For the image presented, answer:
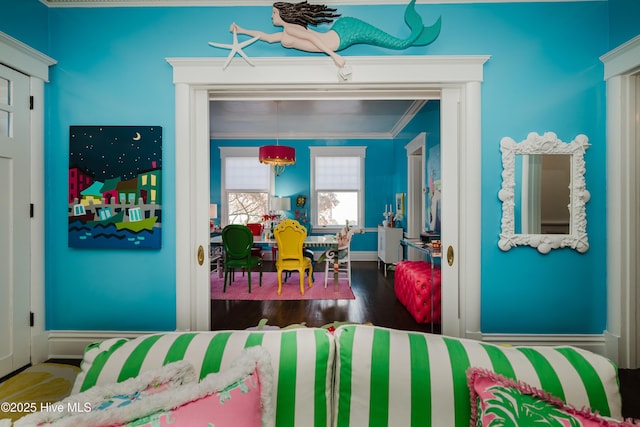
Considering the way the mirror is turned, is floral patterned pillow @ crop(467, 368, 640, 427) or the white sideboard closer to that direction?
the floral patterned pillow

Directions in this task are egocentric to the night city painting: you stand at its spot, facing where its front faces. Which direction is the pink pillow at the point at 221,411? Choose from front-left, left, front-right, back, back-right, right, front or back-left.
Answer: front

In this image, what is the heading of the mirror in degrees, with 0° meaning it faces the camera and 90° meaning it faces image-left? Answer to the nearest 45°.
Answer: approximately 0°

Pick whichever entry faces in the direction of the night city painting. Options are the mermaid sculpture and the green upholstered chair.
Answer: the mermaid sculpture

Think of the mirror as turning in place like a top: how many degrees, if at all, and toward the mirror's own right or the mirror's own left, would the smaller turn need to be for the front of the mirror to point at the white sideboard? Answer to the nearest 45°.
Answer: approximately 135° to the mirror's own right

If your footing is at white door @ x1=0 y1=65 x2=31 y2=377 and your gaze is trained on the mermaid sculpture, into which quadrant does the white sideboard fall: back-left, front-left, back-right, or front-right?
front-left

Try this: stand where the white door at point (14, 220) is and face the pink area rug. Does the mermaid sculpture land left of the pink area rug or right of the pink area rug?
right

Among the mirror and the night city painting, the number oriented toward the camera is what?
2

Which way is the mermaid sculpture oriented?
to the viewer's left

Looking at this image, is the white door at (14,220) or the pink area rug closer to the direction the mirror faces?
the white door

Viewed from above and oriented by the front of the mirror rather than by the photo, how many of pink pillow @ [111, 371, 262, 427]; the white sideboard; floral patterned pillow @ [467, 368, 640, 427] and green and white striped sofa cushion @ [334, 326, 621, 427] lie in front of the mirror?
3

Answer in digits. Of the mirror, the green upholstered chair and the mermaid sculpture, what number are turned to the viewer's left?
1

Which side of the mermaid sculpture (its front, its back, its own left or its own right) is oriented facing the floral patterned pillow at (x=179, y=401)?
left
